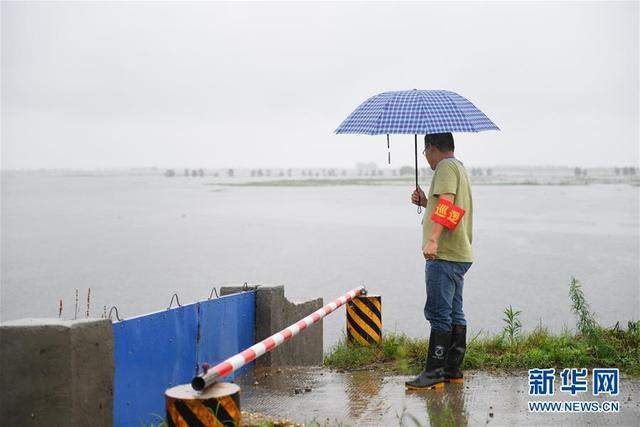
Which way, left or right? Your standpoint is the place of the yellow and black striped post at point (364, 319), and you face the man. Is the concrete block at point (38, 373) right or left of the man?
right

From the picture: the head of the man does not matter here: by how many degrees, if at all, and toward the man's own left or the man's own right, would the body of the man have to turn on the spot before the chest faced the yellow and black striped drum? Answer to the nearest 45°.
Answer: approximately 45° to the man's own left

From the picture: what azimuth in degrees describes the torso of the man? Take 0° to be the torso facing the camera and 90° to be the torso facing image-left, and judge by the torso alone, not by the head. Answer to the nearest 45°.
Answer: approximately 90°

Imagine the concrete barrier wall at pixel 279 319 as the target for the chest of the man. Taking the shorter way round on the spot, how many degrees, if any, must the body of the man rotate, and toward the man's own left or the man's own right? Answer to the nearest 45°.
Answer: approximately 45° to the man's own right

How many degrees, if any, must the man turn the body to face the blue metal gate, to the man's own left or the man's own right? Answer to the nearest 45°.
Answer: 0° — they already face it

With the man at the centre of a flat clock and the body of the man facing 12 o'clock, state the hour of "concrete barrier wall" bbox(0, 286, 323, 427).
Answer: The concrete barrier wall is roughly at 11 o'clock from the man.
